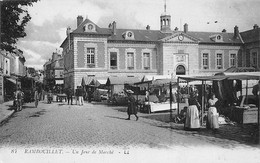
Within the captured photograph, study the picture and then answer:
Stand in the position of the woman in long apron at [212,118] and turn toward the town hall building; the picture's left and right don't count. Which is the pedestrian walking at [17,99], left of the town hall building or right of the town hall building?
left

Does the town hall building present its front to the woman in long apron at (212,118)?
yes

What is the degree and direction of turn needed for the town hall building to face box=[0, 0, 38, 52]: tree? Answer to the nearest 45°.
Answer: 0° — it already faces it

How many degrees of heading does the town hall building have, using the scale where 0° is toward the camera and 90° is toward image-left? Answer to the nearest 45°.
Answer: approximately 0°

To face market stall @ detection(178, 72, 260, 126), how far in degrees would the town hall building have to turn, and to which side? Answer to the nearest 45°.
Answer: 0° — it already faces it

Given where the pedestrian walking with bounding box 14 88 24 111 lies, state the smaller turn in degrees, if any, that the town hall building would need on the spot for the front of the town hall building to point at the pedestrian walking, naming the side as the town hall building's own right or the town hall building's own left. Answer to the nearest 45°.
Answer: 0° — it already faces them
